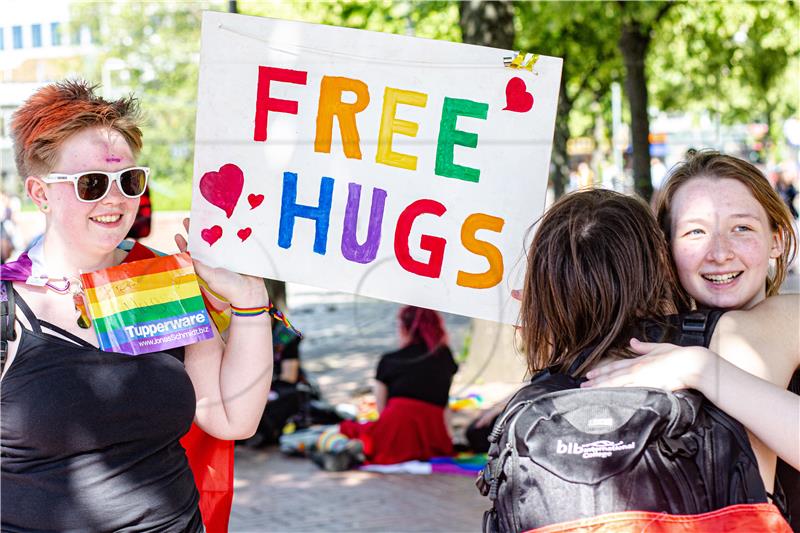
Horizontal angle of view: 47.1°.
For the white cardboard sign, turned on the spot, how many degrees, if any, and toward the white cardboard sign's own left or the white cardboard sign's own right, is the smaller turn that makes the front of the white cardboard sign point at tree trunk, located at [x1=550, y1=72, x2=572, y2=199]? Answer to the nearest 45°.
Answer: approximately 180°

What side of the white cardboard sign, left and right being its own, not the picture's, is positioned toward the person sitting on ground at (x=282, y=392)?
back

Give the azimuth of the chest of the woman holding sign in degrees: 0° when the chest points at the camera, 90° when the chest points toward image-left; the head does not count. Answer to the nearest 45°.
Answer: approximately 315°

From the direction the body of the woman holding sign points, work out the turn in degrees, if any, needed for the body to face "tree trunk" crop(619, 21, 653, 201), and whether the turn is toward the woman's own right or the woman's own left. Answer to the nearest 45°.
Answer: approximately 90° to the woman's own left

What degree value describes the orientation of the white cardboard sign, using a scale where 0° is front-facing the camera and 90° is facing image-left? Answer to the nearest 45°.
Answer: approximately 0°

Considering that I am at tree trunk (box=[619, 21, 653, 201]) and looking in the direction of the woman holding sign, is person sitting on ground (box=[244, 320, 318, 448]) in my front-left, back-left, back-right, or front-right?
front-right

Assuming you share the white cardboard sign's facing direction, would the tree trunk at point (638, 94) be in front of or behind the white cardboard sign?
behind
